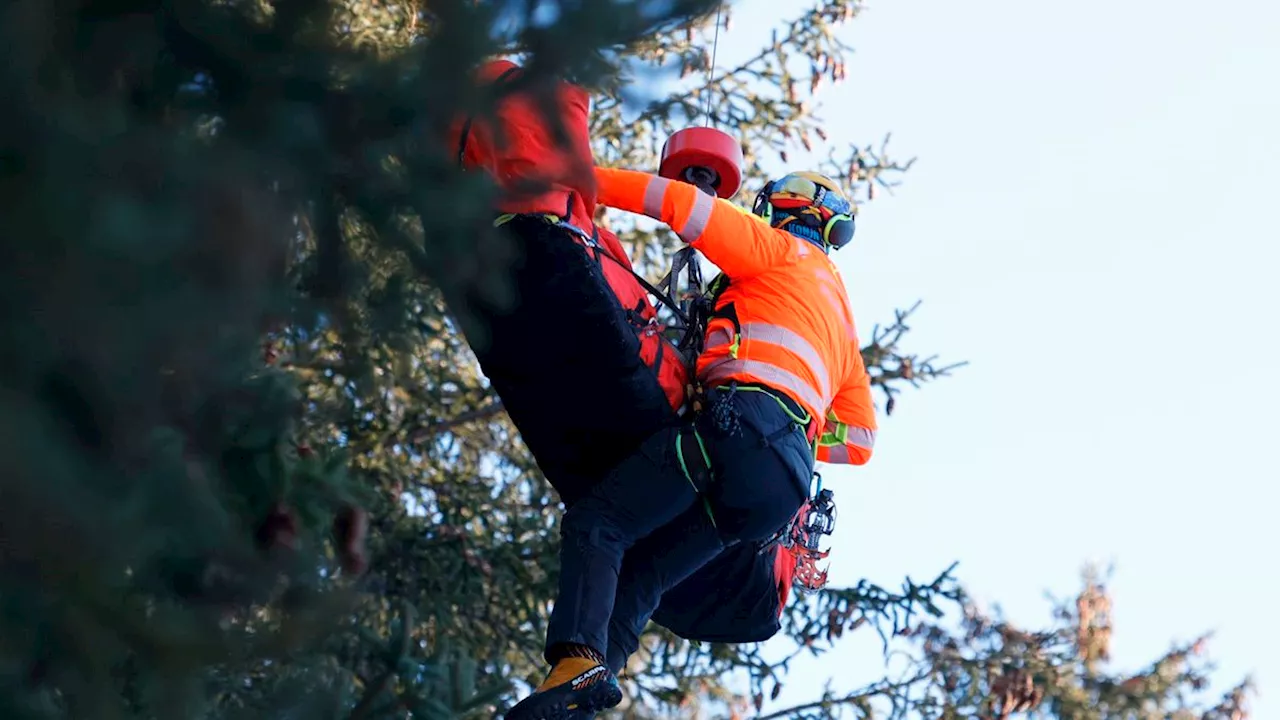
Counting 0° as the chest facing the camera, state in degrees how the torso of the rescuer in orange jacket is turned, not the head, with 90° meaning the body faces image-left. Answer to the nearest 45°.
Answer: approximately 135°
